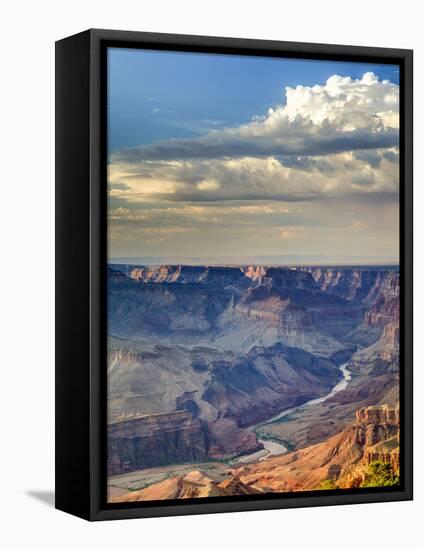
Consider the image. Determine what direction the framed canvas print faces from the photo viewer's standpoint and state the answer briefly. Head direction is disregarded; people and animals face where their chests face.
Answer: facing the viewer and to the right of the viewer
